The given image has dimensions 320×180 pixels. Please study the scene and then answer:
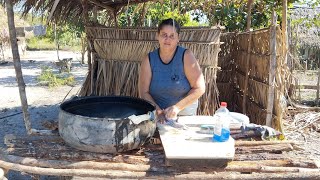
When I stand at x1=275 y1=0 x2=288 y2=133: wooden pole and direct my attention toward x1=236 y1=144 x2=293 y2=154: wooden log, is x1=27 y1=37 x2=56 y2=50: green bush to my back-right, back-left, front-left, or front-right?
back-right

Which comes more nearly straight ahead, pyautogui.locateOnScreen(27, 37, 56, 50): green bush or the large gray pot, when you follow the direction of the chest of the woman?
the large gray pot

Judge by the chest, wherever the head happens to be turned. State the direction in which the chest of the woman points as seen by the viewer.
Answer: toward the camera

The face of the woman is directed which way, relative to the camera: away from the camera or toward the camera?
toward the camera

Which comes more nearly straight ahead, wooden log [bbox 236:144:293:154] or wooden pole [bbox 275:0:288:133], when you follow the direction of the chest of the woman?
the wooden log

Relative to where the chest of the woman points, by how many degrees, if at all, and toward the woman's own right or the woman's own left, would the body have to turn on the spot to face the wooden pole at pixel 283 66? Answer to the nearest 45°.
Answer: approximately 135° to the woman's own left

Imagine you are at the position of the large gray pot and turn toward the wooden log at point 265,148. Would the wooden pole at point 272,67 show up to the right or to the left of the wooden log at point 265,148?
left

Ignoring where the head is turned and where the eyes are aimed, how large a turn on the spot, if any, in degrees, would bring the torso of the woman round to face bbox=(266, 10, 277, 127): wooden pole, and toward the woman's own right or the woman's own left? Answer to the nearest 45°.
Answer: approximately 135° to the woman's own left

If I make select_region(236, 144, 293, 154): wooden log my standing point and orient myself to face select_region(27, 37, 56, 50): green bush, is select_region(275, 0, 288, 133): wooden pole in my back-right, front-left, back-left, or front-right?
front-right

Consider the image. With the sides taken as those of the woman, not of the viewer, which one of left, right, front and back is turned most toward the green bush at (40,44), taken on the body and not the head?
back

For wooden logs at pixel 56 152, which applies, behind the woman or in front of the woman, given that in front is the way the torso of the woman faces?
in front
